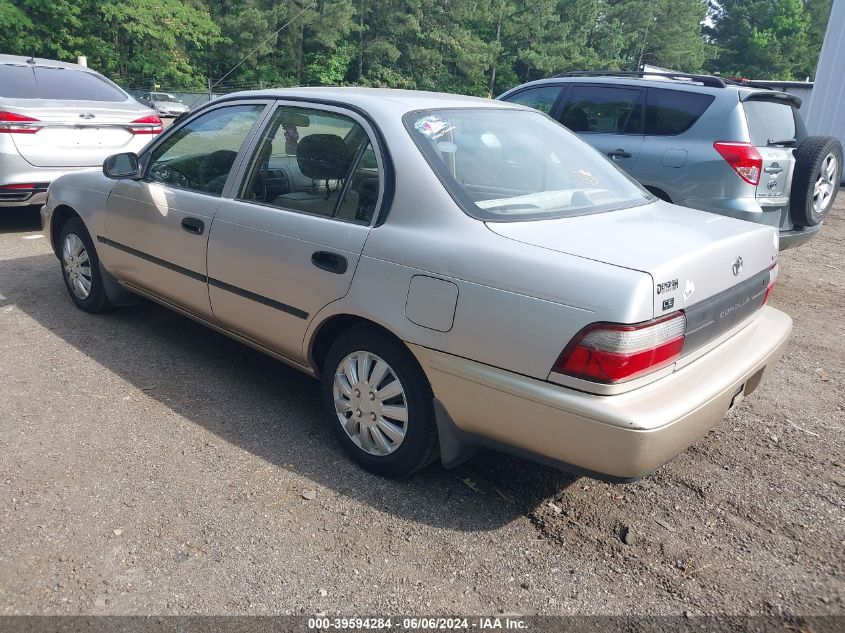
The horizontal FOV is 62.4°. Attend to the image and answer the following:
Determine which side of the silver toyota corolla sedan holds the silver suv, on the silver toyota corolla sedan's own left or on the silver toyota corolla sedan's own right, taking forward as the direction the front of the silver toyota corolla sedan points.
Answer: on the silver toyota corolla sedan's own right

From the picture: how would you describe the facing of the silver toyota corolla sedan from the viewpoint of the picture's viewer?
facing away from the viewer and to the left of the viewer
